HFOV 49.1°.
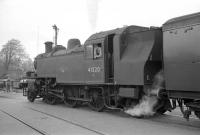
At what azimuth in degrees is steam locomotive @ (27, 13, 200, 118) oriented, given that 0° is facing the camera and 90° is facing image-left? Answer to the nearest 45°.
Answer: approximately 135°
